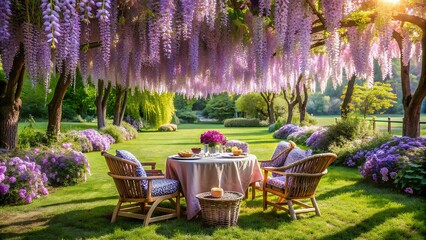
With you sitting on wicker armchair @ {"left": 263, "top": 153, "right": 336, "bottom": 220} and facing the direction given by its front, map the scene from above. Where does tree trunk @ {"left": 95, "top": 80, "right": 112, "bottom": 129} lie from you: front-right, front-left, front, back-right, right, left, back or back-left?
front

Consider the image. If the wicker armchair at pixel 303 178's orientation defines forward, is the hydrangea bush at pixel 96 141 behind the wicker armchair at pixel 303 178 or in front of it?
in front

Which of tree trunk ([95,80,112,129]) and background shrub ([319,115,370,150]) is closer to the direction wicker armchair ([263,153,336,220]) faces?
the tree trunk

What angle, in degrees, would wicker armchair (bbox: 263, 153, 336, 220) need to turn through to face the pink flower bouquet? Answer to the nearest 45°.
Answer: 0° — it already faces it

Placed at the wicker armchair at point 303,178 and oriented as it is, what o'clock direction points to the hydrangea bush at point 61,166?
The hydrangea bush is roughly at 11 o'clock from the wicker armchair.

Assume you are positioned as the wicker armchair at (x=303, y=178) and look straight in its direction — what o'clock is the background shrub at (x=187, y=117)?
The background shrub is roughly at 1 o'clock from the wicker armchair.

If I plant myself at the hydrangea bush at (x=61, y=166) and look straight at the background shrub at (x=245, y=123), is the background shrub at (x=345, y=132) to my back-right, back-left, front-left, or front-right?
front-right

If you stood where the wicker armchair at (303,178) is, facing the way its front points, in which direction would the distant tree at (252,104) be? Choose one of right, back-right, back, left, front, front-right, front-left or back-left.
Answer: front-right

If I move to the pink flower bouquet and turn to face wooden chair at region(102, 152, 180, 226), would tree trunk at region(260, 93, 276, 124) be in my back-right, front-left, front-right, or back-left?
back-right

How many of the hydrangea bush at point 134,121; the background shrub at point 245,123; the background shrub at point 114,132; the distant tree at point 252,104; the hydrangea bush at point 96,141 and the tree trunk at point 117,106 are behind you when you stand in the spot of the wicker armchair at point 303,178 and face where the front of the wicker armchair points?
0

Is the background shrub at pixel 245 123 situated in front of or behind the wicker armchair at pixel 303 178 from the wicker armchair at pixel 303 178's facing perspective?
in front

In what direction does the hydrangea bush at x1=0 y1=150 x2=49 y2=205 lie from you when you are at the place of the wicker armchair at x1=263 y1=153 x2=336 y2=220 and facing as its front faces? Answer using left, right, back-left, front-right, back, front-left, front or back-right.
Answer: front-left

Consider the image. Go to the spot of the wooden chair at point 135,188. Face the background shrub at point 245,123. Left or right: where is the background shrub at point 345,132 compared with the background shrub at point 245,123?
right

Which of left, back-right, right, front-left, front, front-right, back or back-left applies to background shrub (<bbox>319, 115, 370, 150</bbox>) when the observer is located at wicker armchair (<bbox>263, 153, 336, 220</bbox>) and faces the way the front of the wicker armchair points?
front-right

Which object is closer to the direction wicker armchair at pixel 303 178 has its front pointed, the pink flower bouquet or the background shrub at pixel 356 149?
the pink flower bouquet

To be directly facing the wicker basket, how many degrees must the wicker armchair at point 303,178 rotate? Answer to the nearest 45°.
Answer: approximately 90° to its left

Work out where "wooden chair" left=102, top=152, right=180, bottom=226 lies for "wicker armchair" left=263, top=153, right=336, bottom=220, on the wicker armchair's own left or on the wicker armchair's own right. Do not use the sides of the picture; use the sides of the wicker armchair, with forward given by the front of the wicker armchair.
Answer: on the wicker armchair's own left

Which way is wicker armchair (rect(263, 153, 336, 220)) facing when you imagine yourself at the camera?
facing away from the viewer and to the left of the viewer
